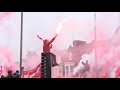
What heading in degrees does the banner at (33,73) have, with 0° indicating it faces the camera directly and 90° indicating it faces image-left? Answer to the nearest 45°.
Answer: approximately 0°
